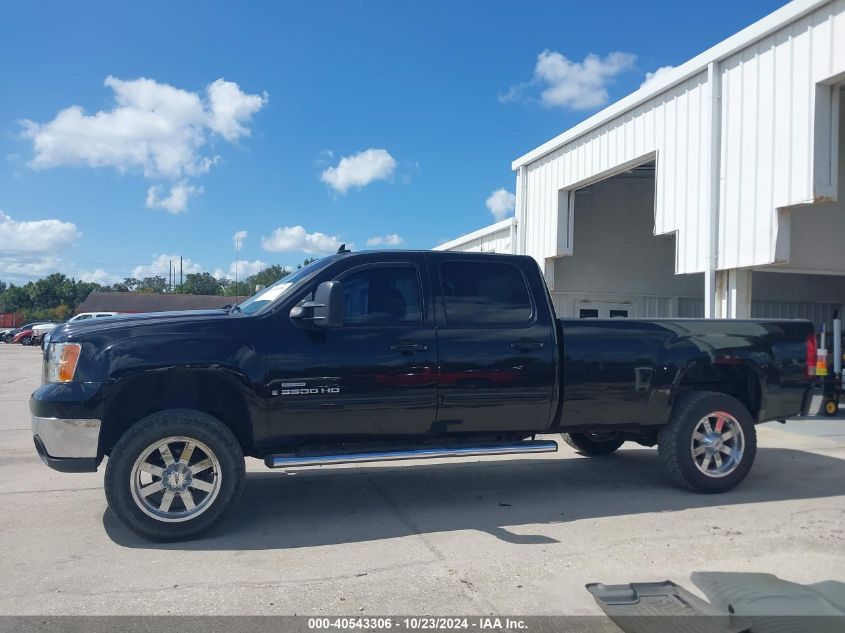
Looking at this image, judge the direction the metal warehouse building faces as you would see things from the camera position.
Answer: facing the viewer and to the left of the viewer

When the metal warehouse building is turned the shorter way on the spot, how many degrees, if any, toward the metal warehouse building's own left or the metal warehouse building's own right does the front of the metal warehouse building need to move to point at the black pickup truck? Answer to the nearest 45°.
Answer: approximately 45° to the metal warehouse building's own left

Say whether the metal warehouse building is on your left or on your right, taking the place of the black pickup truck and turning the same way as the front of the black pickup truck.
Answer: on your right

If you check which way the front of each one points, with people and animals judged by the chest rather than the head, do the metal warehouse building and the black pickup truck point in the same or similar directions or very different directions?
same or similar directions

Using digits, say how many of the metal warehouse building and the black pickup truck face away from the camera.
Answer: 0

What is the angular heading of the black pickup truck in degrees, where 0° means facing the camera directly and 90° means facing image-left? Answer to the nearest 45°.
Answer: approximately 90°

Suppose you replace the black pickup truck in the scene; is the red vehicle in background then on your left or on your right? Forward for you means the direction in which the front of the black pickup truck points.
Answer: on your right

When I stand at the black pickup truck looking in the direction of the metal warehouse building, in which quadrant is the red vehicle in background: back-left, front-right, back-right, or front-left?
front-left

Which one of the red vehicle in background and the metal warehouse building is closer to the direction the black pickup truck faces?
the red vehicle in background

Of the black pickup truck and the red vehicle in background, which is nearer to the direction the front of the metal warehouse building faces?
the black pickup truck
